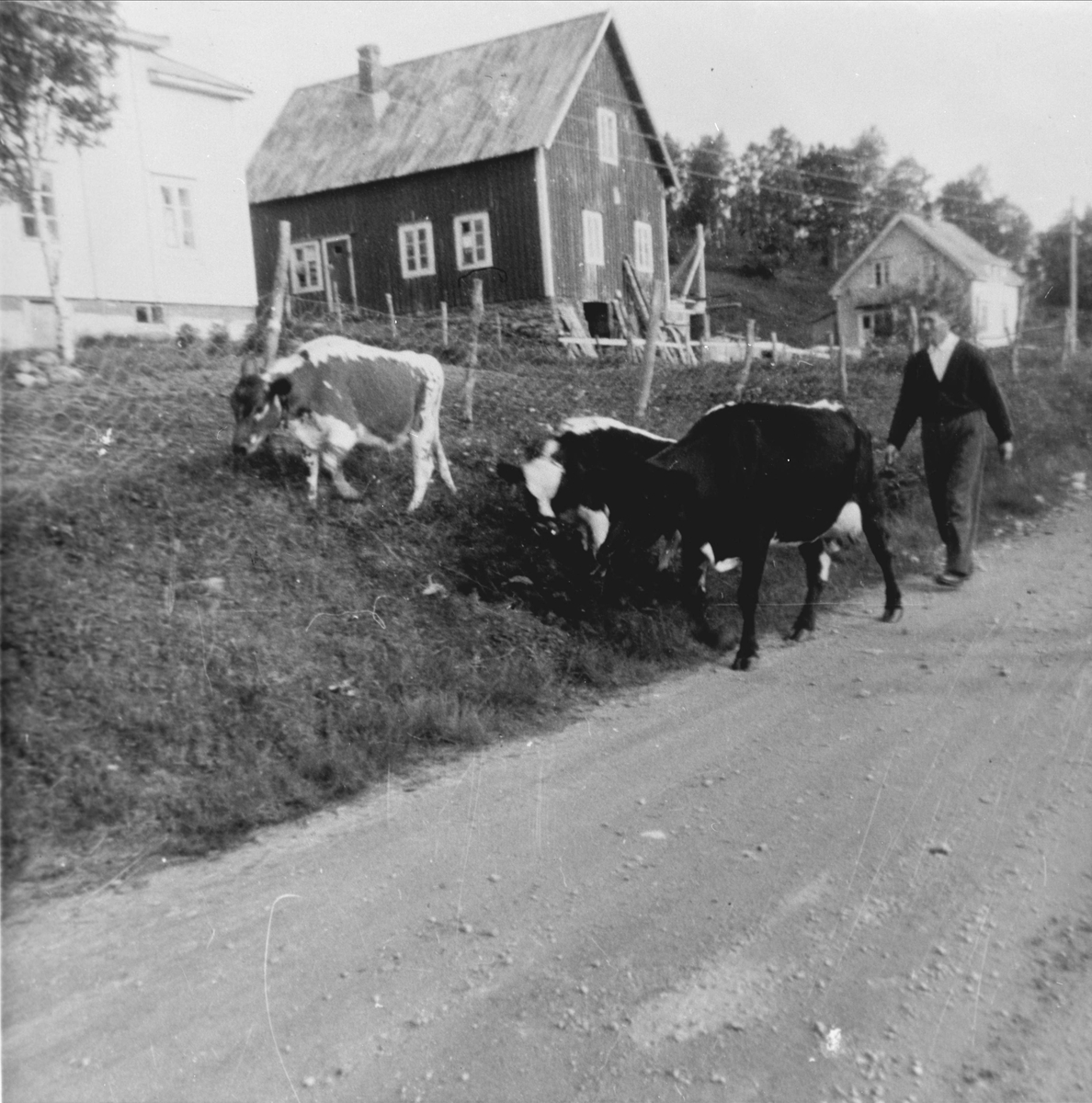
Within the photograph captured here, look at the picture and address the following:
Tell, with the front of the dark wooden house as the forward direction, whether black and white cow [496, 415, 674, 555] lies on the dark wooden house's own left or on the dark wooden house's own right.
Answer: on the dark wooden house's own left

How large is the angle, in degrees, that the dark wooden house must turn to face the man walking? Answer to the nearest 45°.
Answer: approximately 45° to its left

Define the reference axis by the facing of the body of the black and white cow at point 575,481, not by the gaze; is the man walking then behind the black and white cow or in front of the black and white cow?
behind

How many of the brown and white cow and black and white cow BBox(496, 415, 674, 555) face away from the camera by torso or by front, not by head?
0

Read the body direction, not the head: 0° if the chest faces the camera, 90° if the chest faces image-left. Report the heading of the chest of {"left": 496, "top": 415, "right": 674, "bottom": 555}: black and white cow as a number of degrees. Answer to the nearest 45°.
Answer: approximately 45°

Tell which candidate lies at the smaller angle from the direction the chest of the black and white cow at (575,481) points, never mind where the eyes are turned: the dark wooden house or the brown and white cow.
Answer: the brown and white cow

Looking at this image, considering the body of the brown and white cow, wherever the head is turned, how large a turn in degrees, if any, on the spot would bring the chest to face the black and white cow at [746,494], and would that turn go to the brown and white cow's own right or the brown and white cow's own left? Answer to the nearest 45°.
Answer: approximately 180°

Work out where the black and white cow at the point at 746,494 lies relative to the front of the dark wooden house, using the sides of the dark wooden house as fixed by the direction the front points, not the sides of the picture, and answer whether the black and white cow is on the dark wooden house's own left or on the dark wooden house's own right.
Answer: on the dark wooden house's own left

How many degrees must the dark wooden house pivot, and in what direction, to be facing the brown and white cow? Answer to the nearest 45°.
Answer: approximately 45° to its left

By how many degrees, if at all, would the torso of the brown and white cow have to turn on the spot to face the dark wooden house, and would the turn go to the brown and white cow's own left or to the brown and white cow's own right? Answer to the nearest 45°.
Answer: approximately 90° to the brown and white cow's own right

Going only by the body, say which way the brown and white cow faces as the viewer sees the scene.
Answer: to the viewer's left
